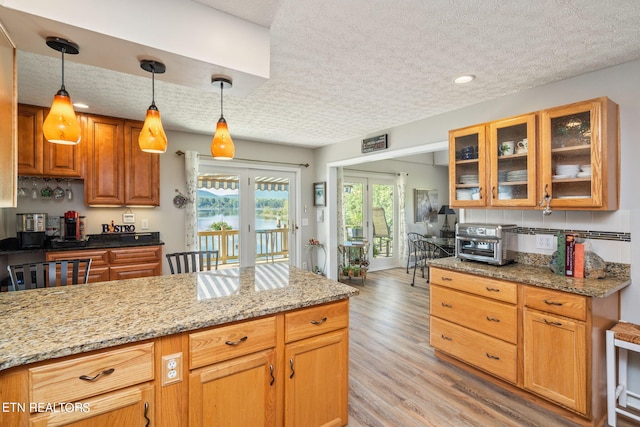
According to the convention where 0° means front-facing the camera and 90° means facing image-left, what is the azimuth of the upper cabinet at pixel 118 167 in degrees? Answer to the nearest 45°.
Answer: approximately 0°

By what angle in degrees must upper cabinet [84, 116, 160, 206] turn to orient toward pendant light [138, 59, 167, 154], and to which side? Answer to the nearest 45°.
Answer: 0° — it already faces it

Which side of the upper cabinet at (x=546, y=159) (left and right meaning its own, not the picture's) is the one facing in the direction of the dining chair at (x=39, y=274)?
front

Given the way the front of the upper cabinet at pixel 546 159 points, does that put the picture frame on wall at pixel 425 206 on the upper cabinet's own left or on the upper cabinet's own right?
on the upper cabinet's own right

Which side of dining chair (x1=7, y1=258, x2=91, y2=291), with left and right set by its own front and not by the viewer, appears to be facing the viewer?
front

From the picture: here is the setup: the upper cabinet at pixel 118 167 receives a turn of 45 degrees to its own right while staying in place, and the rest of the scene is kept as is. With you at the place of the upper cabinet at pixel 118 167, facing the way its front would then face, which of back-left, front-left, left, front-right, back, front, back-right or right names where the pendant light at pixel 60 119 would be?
front-left

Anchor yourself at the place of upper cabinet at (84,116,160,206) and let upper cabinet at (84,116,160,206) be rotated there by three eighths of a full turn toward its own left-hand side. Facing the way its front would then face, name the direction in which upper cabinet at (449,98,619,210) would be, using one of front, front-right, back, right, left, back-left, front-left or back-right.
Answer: right

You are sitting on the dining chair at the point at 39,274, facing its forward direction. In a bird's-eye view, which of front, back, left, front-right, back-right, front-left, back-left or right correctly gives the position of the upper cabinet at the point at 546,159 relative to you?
front-left

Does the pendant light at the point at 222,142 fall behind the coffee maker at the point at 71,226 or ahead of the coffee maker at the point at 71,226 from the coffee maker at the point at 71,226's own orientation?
ahead

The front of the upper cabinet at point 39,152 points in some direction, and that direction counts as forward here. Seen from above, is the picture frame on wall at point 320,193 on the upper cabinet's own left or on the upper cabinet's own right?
on the upper cabinet's own left

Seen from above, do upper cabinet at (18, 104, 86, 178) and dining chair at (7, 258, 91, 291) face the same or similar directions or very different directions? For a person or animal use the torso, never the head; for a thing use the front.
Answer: same or similar directions

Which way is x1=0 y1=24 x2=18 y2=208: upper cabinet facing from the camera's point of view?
to the viewer's right

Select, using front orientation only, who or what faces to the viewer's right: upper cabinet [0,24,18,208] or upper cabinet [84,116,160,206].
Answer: upper cabinet [0,24,18,208]

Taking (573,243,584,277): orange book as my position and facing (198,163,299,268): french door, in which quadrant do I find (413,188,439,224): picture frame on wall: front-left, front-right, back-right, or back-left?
front-right

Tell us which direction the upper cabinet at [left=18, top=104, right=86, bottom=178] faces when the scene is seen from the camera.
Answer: facing the viewer

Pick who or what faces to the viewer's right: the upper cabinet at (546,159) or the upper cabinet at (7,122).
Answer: the upper cabinet at (7,122)
